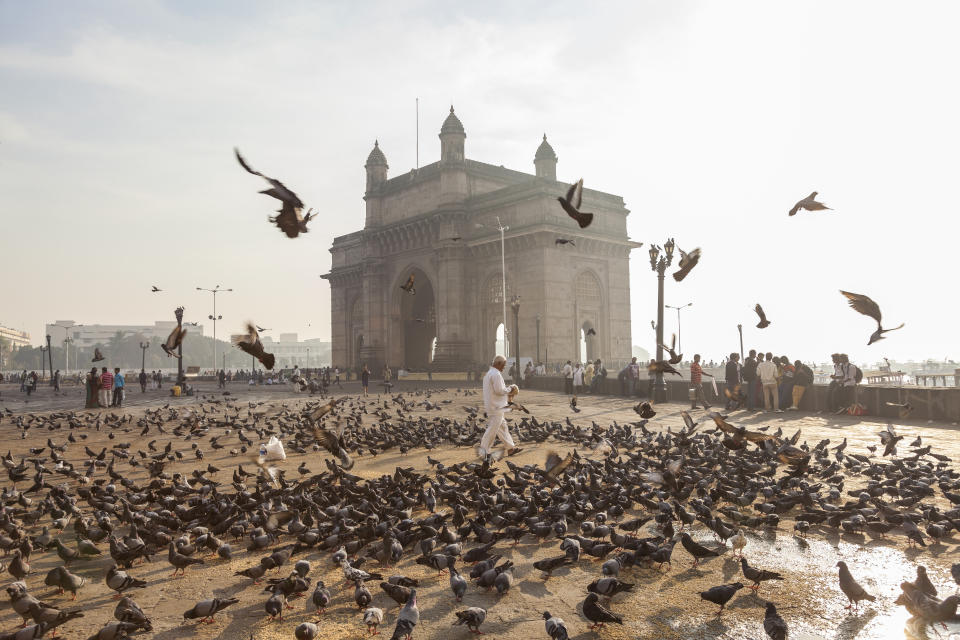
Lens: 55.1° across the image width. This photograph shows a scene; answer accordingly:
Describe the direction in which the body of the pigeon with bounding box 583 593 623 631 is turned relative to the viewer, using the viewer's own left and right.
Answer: facing to the left of the viewer

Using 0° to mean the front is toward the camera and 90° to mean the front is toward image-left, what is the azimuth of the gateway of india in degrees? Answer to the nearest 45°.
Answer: approximately 45°

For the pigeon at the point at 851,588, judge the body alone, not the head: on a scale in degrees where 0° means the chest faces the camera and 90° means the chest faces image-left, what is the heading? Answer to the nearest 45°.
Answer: approximately 90°

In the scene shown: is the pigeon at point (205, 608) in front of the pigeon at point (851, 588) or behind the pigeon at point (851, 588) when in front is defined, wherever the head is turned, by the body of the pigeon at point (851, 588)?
in front

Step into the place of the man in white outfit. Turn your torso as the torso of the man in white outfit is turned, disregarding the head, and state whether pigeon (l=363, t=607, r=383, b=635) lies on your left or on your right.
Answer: on your right
